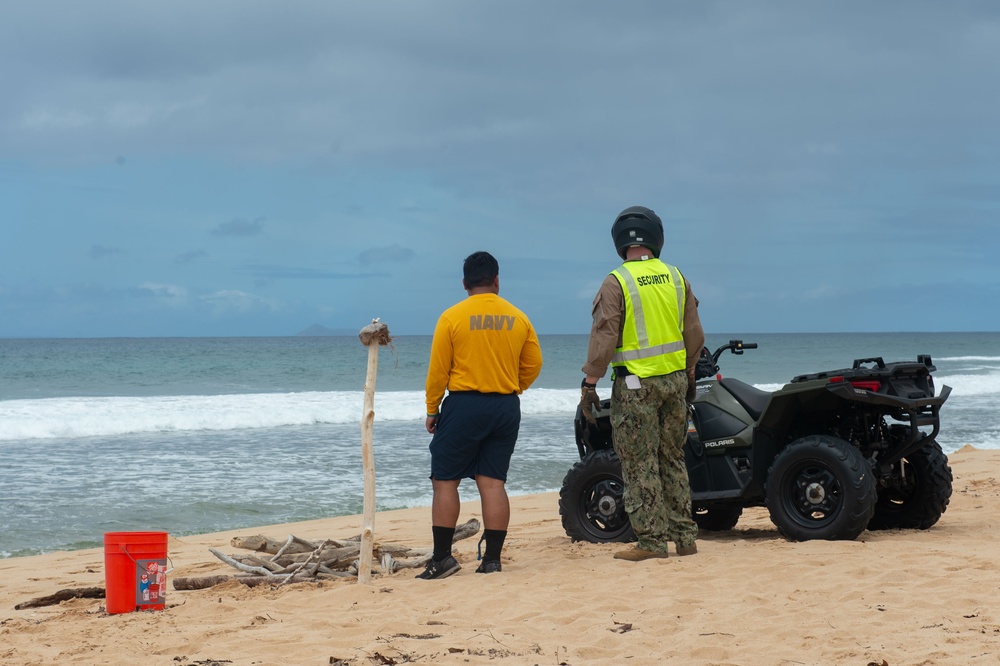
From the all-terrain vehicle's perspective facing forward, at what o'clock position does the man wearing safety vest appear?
The man wearing safety vest is roughly at 9 o'clock from the all-terrain vehicle.

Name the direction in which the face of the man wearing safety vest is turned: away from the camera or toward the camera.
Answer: away from the camera

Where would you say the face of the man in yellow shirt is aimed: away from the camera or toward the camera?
away from the camera

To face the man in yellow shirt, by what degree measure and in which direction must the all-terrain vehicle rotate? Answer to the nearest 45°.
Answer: approximately 90° to its left

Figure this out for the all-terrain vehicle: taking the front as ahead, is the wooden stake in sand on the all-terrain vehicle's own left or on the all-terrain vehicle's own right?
on the all-terrain vehicle's own left

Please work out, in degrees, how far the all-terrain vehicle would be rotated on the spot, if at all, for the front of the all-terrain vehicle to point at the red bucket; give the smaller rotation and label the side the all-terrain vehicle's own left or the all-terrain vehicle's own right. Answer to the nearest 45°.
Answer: approximately 90° to the all-terrain vehicle's own left

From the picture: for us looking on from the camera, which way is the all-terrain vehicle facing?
facing away from the viewer and to the left of the viewer
